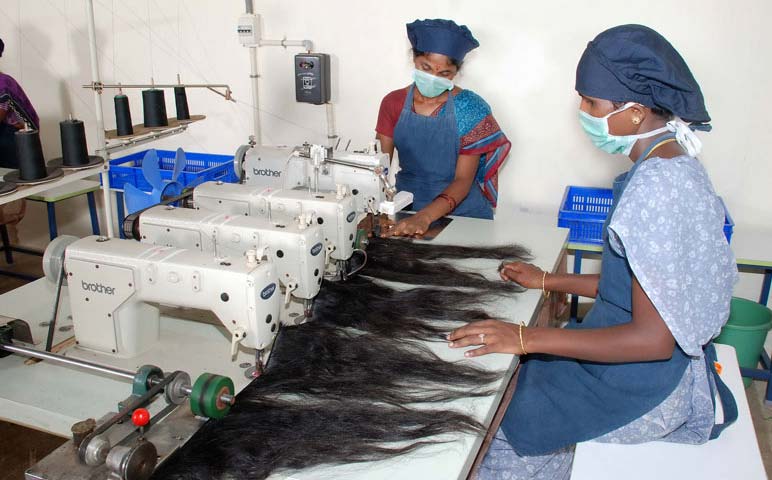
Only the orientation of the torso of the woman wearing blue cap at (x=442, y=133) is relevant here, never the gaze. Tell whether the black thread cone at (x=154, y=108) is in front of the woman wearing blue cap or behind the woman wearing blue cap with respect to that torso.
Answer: in front

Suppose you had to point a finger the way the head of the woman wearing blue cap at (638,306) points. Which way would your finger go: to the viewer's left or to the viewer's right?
to the viewer's left

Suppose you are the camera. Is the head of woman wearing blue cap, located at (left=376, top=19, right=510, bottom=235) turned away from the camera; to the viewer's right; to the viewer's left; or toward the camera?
toward the camera

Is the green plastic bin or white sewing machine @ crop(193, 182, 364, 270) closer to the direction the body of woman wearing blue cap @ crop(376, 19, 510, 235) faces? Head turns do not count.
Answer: the white sewing machine

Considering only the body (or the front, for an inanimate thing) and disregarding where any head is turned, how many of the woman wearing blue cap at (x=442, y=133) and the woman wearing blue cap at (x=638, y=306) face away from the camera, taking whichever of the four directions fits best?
0

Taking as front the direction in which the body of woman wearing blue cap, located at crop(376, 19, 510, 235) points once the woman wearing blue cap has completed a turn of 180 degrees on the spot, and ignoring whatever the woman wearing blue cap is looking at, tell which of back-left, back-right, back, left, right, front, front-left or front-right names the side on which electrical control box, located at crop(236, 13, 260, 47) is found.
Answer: left

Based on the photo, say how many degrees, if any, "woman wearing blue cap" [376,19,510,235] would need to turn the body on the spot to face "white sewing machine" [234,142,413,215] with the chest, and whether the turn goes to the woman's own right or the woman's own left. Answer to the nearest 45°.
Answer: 0° — they already face it

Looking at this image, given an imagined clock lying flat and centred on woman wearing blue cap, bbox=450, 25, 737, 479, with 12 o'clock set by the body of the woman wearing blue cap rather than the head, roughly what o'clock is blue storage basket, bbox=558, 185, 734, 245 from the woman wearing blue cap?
The blue storage basket is roughly at 3 o'clock from the woman wearing blue cap.

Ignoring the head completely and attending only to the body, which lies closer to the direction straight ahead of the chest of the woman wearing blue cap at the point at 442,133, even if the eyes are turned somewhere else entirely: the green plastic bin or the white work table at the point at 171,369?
the white work table

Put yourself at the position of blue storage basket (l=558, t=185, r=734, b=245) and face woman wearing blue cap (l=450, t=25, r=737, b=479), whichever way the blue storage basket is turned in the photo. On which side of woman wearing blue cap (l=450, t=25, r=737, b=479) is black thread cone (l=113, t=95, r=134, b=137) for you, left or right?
right

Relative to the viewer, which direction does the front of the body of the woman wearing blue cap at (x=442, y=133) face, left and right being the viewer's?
facing the viewer and to the left of the viewer

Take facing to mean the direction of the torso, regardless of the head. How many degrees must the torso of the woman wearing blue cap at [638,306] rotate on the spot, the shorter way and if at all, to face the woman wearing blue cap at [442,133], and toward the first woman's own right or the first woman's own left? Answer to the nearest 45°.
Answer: approximately 45° to the first woman's own right

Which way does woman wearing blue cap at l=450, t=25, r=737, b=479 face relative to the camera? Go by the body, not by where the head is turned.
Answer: to the viewer's left

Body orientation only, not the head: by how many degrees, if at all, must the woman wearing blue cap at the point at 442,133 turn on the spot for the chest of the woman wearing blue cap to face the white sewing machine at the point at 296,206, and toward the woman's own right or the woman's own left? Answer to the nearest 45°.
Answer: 0° — they already face it
